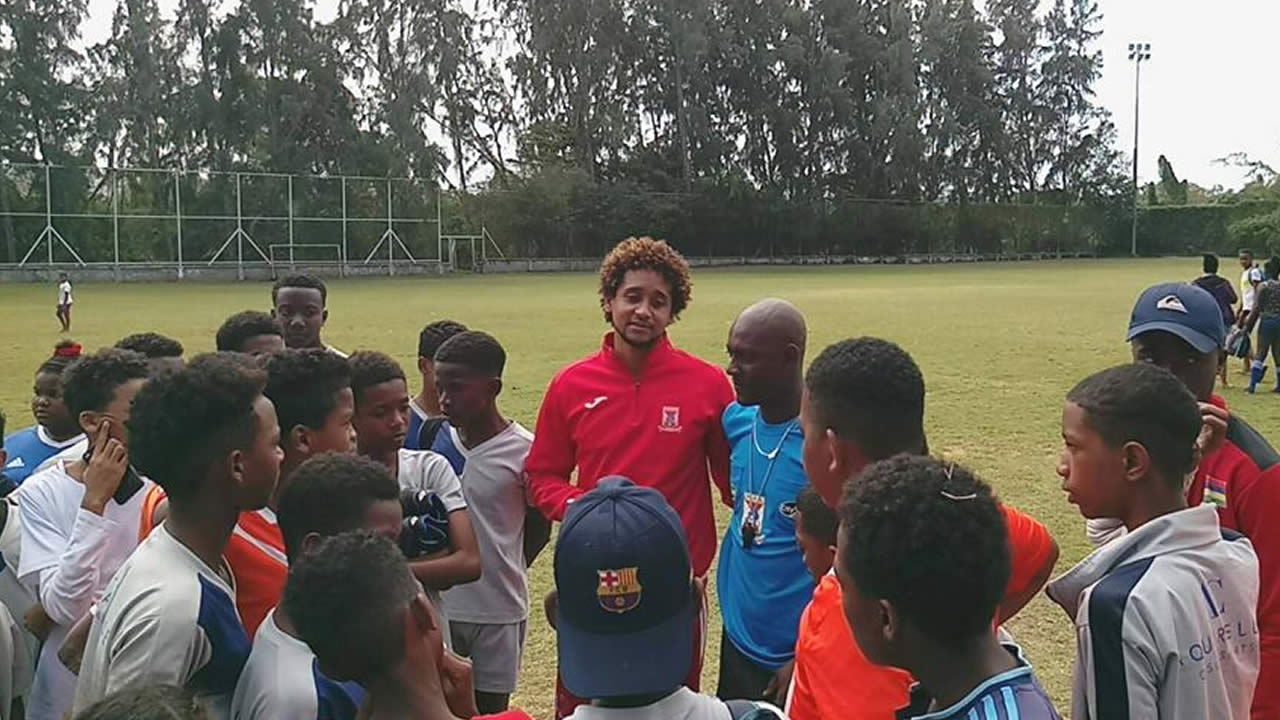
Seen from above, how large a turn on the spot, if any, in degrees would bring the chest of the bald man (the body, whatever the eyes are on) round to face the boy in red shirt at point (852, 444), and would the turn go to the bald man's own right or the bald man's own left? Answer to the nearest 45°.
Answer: approximately 45° to the bald man's own left

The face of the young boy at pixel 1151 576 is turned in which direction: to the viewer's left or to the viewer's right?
to the viewer's left

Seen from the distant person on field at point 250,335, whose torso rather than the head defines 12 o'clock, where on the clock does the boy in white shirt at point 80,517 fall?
The boy in white shirt is roughly at 2 o'clock from the distant person on field.

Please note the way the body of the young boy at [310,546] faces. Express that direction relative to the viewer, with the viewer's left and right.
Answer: facing to the right of the viewer

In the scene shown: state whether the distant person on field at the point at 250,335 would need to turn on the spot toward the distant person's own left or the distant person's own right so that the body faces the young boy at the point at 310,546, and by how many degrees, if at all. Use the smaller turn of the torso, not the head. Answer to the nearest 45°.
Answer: approximately 45° to the distant person's own right

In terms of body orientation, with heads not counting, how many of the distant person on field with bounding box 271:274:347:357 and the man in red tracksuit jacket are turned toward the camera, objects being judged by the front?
2

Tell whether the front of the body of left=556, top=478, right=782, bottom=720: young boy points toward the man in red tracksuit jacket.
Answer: yes

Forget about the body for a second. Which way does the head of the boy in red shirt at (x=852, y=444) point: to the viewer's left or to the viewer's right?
to the viewer's left

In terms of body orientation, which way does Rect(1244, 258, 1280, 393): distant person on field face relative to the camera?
away from the camera

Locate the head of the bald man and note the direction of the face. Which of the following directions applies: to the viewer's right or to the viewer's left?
to the viewer's left

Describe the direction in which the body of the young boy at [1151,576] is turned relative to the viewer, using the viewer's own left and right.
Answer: facing away from the viewer and to the left of the viewer

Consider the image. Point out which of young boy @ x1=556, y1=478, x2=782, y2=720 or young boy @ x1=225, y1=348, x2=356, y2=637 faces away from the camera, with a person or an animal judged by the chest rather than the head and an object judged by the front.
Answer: young boy @ x1=556, y1=478, x2=782, y2=720
